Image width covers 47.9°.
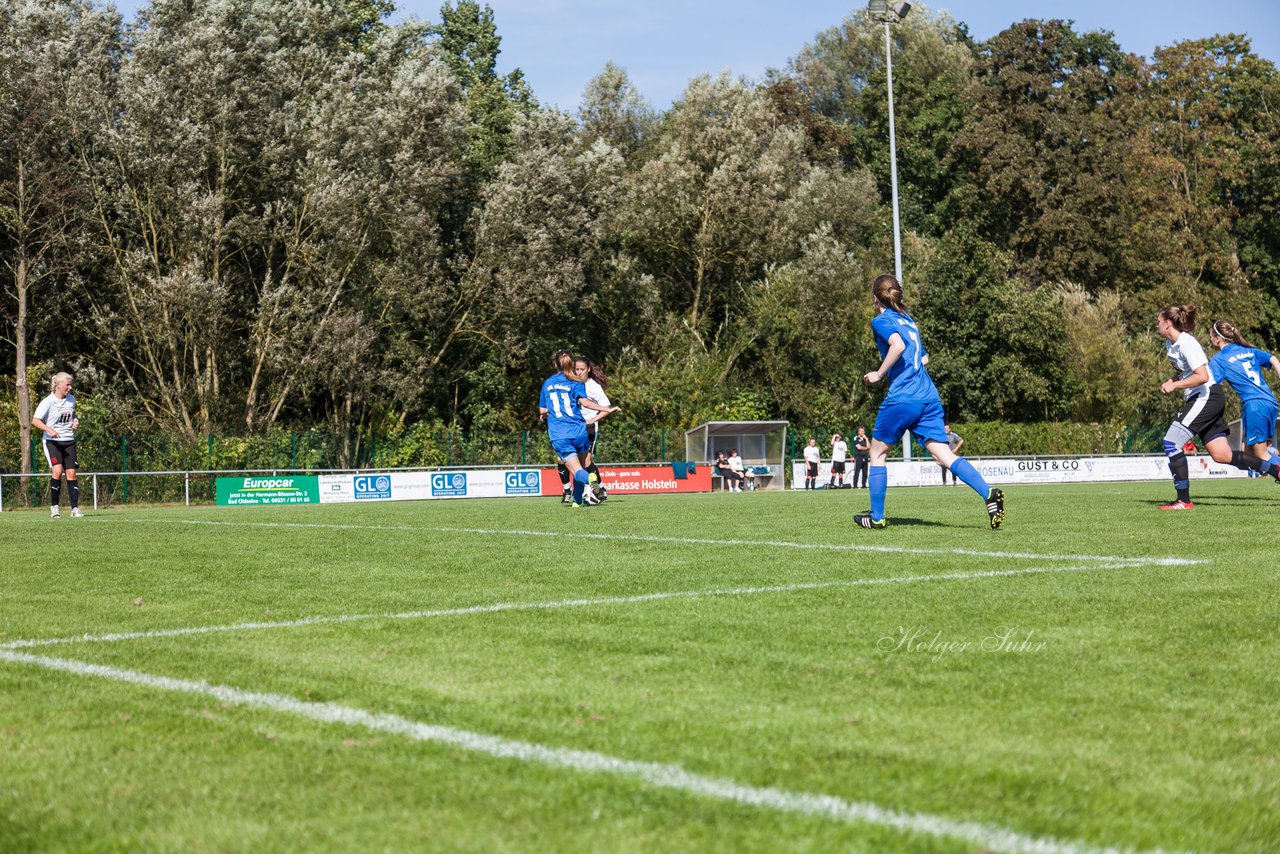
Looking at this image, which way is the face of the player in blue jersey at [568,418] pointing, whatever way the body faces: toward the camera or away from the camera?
away from the camera

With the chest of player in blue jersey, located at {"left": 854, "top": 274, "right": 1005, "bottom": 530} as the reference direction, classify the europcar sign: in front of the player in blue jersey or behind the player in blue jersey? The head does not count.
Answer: in front

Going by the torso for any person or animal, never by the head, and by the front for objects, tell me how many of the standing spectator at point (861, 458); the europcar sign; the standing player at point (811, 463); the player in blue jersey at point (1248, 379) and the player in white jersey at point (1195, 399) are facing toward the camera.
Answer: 3

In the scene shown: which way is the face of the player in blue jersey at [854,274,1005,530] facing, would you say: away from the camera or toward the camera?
away from the camera

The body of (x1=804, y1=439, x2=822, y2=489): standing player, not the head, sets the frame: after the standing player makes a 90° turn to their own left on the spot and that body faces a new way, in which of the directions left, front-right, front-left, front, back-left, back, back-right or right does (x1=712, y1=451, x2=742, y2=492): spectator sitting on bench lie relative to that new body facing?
back-right

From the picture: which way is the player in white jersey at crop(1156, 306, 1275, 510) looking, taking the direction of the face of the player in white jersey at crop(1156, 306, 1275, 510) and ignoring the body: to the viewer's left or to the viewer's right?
to the viewer's left

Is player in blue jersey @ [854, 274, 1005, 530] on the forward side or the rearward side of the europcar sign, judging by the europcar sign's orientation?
on the forward side
